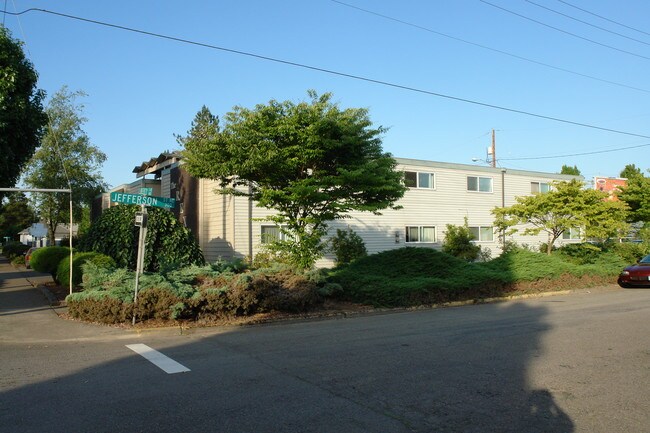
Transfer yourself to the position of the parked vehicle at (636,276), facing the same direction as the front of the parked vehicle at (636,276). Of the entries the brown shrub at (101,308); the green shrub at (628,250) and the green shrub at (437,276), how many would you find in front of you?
2

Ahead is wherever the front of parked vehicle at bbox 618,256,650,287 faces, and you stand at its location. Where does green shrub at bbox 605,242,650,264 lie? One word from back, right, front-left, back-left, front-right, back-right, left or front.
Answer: back-right

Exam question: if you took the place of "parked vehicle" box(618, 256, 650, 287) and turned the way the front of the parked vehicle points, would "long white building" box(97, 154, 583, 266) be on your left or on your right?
on your right

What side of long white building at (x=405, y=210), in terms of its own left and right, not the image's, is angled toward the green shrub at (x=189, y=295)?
front

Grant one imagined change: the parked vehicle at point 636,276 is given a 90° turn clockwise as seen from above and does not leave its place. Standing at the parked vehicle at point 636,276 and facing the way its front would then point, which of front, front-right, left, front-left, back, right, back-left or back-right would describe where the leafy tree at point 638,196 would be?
front-right

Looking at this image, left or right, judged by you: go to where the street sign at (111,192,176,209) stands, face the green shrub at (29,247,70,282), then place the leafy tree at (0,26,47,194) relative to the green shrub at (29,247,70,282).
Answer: left

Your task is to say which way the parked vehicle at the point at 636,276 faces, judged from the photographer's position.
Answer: facing the viewer and to the left of the viewer

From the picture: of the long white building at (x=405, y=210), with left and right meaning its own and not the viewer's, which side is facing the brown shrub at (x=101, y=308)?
front

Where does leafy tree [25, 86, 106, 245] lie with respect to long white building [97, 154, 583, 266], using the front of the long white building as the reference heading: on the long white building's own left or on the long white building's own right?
on the long white building's own right

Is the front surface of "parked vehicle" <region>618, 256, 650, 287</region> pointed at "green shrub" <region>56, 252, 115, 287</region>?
yes

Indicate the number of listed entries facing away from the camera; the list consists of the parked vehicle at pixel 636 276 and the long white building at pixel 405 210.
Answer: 0

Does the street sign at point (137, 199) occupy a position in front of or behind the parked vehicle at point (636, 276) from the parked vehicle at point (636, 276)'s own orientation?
in front

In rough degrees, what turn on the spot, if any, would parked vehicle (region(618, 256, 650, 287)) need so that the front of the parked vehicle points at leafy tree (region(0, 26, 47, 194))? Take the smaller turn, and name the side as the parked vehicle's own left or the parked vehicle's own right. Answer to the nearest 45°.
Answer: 0° — it already faces it

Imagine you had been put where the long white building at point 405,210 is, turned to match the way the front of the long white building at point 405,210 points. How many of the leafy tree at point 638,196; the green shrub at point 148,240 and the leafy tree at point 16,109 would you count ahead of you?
2

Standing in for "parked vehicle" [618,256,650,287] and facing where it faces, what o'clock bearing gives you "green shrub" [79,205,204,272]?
The green shrub is roughly at 12 o'clock from the parked vehicle.

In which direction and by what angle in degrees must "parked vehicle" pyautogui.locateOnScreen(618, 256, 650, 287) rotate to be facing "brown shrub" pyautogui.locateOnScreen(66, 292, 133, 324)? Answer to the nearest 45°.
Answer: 0° — it already faces it
